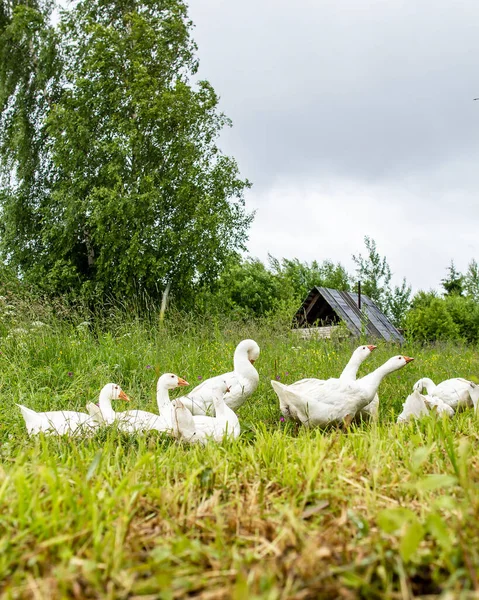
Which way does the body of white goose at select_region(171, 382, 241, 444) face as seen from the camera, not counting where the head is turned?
to the viewer's right

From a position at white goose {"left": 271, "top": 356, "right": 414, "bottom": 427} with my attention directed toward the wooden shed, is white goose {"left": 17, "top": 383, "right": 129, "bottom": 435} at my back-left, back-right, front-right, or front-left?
back-left

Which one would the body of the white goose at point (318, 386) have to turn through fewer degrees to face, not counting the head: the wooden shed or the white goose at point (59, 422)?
the wooden shed

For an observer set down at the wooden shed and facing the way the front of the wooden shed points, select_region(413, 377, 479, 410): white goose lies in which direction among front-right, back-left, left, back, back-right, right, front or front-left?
front-left

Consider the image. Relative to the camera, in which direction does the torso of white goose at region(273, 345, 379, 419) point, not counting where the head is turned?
to the viewer's right

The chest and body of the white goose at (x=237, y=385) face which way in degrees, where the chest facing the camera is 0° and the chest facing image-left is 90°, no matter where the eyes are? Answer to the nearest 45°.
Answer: approximately 270°

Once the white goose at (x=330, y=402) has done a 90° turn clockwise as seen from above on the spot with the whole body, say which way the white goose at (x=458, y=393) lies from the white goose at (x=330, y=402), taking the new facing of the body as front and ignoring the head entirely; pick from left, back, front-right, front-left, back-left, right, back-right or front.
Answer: back-left

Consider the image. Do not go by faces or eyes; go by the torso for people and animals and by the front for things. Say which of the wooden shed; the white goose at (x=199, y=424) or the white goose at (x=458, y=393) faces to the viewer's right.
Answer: the white goose at (x=199, y=424)

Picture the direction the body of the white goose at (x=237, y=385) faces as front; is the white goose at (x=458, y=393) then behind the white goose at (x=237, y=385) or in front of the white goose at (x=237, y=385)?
in front

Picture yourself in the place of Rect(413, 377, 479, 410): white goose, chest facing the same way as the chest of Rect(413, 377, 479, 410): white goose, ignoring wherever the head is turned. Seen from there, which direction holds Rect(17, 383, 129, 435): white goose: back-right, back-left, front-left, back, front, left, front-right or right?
front-left

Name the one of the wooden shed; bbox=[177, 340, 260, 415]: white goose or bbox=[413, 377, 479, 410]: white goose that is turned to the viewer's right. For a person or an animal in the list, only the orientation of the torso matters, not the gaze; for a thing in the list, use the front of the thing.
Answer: bbox=[177, 340, 260, 415]: white goose

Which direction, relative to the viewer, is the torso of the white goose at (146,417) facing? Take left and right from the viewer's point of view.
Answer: facing to the right of the viewer

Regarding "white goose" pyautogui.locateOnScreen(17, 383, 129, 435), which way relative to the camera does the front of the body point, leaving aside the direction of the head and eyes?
to the viewer's right

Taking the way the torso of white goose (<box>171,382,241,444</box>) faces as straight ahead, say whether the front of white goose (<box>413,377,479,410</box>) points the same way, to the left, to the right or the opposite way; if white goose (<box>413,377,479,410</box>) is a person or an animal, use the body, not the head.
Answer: the opposite way
